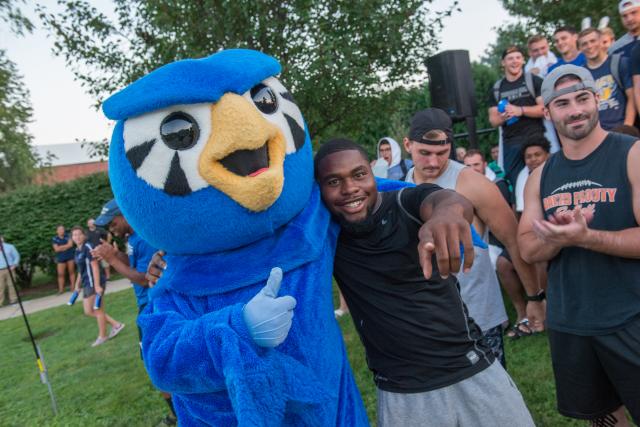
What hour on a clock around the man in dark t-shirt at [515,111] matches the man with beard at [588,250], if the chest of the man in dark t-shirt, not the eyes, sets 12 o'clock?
The man with beard is roughly at 12 o'clock from the man in dark t-shirt.

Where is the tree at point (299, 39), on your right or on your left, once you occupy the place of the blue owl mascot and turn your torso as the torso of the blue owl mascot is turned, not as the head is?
on your left

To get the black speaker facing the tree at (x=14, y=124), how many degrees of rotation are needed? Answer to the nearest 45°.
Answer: approximately 90° to its right

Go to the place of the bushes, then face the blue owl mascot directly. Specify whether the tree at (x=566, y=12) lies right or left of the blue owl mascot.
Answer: left

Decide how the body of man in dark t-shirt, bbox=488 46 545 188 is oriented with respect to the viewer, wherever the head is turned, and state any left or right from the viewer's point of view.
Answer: facing the viewer

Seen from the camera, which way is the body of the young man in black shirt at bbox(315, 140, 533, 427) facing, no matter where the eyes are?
toward the camera

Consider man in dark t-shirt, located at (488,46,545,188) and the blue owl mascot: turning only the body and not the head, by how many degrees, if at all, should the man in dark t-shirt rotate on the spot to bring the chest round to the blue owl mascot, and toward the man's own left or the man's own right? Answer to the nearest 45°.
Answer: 0° — they already face them

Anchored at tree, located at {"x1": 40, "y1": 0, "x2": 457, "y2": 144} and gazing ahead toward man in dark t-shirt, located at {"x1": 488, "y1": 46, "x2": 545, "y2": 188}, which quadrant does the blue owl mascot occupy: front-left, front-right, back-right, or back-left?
front-right

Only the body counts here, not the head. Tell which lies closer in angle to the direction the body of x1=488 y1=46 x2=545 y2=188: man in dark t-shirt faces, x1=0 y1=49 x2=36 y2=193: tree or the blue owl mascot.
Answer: the blue owl mascot

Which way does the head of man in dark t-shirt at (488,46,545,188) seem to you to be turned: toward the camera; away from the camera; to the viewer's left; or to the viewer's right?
toward the camera

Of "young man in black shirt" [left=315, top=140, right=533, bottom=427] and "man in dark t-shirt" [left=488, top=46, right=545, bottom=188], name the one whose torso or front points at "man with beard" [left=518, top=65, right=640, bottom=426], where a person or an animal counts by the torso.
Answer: the man in dark t-shirt

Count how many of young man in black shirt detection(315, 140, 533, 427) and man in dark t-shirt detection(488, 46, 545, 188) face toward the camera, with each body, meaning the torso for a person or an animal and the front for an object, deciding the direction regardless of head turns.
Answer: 2

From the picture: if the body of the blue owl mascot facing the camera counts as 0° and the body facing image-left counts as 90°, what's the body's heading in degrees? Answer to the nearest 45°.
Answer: approximately 315°

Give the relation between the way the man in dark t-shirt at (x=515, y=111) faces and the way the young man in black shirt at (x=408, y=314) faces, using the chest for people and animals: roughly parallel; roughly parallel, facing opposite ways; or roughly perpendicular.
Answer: roughly parallel

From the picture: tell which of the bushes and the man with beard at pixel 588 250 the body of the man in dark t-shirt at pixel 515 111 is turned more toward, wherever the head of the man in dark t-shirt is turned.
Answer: the man with beard
